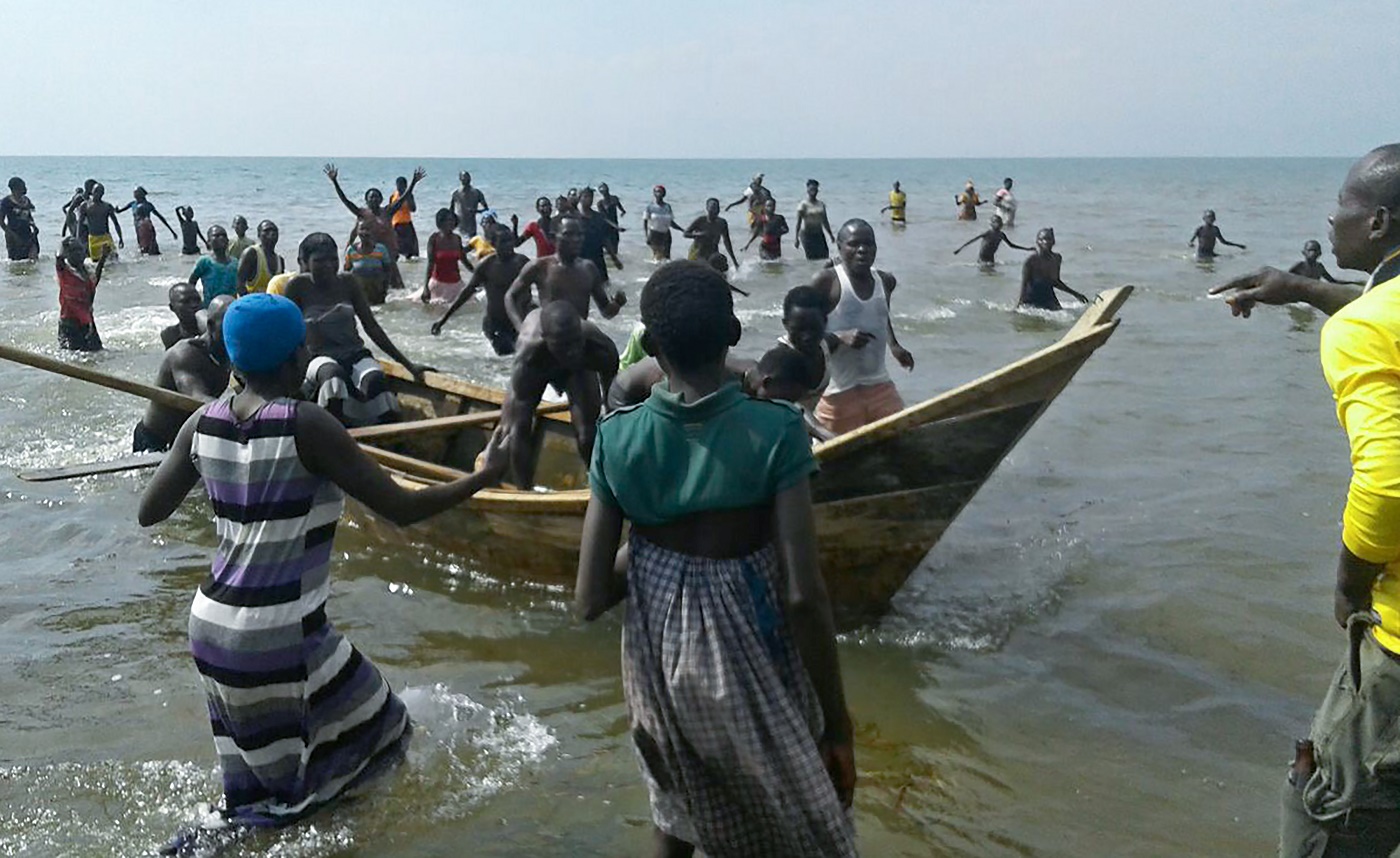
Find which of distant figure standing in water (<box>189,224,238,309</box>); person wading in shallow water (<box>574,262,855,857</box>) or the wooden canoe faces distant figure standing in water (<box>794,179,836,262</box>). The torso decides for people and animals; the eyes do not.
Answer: the person wading in shallow water

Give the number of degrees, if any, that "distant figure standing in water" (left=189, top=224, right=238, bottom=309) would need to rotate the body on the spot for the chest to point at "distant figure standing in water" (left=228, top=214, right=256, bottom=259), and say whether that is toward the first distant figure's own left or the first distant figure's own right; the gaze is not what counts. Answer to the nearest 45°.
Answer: approximately 180°

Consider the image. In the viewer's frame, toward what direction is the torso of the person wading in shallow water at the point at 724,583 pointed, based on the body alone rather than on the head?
away from the camera

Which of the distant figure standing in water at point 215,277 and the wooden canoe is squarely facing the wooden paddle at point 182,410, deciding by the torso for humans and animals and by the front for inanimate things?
the distant figure standing in water
